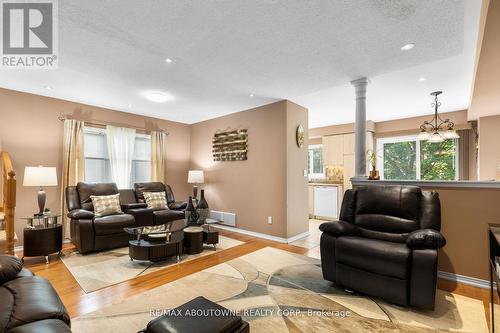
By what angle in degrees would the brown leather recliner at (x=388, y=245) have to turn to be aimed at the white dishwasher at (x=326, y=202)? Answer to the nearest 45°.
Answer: approximately 135° to its right

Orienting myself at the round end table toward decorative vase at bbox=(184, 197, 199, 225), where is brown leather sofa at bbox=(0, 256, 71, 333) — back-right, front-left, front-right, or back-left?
back-left

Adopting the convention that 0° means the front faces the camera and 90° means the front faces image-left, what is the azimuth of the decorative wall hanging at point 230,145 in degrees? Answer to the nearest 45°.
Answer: approximately 45°

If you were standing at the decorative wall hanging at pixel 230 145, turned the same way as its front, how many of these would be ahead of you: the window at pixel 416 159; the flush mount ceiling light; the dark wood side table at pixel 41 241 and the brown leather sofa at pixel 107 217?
3

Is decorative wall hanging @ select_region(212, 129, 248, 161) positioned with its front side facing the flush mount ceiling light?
yes

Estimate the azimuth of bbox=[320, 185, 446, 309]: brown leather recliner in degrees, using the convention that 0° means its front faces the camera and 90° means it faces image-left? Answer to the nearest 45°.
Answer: approximately 45°

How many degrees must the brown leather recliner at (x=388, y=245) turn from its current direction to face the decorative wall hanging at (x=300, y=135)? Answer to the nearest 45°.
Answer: approximately 90° to its right

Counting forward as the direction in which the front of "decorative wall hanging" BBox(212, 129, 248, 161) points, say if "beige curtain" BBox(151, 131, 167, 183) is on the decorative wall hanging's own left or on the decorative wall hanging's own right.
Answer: on the decorative wall hanging's own right

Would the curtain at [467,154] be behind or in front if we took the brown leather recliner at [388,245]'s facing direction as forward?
behind
